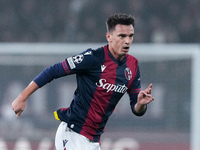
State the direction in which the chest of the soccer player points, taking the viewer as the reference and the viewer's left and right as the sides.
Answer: facing the viewer and to the right of the viewer

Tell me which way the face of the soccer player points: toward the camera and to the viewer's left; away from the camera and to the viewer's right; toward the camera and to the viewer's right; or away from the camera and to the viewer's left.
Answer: toward the camera and to the viewer's right
